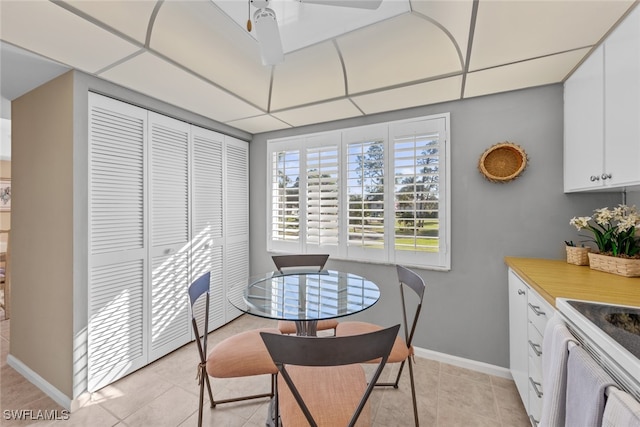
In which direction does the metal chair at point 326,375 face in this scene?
away from the camera

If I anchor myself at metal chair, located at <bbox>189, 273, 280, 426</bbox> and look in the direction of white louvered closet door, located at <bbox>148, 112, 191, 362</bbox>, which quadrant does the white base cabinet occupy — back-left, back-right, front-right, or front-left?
back-right

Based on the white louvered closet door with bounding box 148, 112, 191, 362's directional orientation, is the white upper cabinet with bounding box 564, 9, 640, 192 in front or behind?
in front

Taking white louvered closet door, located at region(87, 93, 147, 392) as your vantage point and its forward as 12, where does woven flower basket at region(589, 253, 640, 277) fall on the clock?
The woven flower basket is roughly at 12 o'clock from the white louvered closet door.

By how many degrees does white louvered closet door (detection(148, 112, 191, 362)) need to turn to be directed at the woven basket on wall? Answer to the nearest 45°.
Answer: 0° — it already faces it

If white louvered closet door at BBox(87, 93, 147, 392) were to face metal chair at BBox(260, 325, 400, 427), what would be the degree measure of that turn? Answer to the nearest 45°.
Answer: approximately 45° to its right

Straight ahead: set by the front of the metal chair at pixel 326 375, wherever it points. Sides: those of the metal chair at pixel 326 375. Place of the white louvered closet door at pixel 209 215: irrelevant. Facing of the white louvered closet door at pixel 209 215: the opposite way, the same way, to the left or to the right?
to the right

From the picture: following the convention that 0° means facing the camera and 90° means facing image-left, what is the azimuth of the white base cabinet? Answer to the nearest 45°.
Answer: approximately 90°
